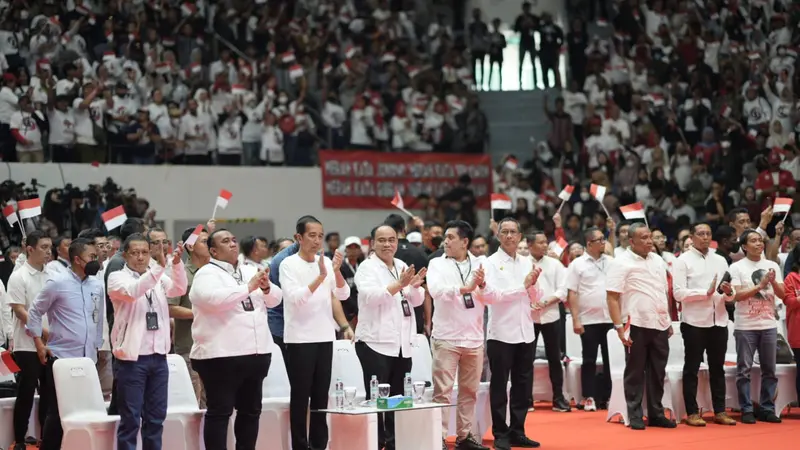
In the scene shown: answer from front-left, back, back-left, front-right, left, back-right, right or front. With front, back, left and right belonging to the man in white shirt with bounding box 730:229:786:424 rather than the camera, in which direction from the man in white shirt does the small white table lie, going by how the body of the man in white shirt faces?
right

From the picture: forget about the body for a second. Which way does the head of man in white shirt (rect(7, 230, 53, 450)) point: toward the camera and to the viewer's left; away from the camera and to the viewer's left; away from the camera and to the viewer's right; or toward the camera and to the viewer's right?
toward the camera and to the viewer's right

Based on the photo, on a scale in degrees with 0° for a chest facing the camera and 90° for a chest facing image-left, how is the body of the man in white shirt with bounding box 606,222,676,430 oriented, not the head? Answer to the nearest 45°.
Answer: approximately 315°

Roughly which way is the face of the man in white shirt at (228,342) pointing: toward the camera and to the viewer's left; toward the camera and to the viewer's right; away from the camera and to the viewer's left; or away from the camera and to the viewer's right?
toward the camera and to the viewer's right

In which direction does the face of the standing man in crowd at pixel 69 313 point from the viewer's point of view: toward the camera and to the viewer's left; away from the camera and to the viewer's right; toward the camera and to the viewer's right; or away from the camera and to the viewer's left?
toward the camera and to the viewer's right

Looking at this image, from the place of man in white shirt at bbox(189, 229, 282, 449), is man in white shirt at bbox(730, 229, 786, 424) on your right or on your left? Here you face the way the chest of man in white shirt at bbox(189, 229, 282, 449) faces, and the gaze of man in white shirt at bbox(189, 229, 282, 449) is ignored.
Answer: on your left

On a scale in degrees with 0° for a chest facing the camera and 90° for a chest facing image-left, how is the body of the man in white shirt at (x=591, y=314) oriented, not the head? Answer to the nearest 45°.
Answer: approximately 315°

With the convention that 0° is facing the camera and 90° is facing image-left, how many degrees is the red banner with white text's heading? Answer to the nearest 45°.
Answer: approximately 0°

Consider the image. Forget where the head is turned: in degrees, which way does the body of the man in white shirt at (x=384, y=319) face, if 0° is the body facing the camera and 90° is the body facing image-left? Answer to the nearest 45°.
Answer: approximately 315°

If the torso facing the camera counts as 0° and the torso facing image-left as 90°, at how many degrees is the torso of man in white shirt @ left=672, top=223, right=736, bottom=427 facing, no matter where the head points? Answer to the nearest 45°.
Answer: approximately 315°
